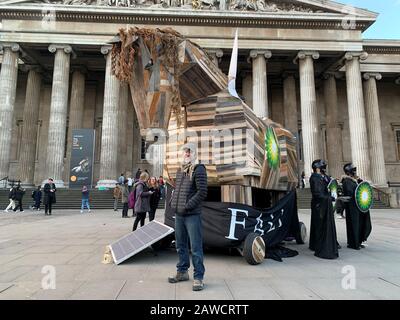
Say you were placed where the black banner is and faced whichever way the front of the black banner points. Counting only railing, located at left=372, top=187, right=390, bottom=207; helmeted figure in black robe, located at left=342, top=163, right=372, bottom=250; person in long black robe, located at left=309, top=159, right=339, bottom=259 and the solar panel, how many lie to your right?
1

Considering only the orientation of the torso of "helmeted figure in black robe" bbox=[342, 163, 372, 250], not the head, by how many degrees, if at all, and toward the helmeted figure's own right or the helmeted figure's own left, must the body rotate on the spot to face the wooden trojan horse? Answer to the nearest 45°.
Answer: approximately 135° to the helmeted figure's own right

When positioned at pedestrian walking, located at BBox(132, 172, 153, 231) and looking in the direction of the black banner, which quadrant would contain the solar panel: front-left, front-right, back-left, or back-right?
front-right

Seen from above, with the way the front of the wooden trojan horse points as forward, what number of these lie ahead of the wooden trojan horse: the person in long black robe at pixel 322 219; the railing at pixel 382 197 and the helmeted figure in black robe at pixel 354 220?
0

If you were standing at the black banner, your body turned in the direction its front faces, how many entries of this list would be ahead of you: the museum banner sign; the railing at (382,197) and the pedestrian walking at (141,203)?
0

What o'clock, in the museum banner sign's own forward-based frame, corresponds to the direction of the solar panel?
The solar panel is roughly at 12 o'clock from the museum banner sign.

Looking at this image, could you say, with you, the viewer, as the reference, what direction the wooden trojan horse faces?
facing the viewer and to the left of the viewer

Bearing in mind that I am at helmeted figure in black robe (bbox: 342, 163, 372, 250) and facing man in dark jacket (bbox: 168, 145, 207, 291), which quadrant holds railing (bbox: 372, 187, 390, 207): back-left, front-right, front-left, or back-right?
back-right

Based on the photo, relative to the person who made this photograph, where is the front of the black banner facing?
facing the viewer

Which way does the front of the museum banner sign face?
toward the camera

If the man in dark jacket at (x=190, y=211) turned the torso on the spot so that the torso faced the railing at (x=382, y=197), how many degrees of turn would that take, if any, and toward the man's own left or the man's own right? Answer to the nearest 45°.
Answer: approximately 180°
